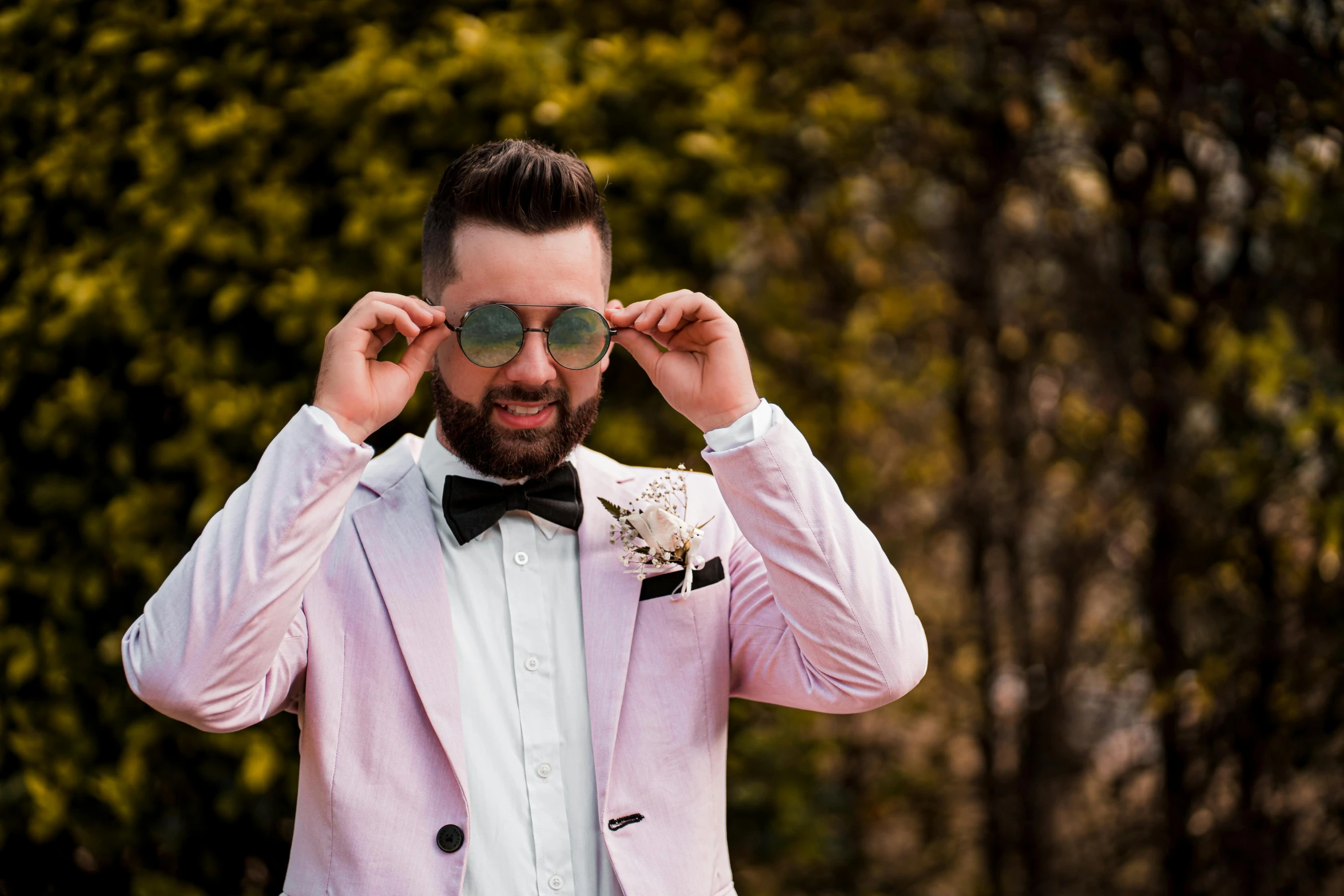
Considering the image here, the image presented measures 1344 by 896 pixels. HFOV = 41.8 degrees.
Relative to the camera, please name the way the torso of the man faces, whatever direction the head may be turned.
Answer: toward the camera
